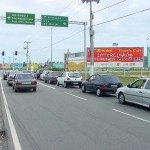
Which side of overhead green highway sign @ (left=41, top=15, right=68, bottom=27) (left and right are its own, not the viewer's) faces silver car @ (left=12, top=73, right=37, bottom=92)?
front

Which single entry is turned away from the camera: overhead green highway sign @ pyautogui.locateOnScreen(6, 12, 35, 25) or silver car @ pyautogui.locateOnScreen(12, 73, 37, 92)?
the silver car

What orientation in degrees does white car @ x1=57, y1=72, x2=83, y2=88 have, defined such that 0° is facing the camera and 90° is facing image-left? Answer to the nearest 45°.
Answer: approximately 135°

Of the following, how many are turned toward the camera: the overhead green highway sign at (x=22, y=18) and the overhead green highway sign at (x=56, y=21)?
2

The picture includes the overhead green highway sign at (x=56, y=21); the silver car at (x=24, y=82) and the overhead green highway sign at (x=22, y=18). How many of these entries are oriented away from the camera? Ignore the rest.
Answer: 1

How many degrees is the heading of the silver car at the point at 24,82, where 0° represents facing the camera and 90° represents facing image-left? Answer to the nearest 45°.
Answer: approximately 180°

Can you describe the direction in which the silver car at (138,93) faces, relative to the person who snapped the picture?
facing away from the viewer and to the left of the viewer

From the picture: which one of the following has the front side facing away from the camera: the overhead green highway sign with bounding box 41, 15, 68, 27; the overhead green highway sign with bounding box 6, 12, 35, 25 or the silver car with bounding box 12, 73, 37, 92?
the silver car

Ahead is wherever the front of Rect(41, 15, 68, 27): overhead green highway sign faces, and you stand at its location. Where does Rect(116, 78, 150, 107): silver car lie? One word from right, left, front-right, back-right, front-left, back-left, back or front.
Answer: front

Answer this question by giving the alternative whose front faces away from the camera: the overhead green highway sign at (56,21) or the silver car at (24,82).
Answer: the silver car

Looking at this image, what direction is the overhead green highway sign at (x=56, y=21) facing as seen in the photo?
toward the camera
